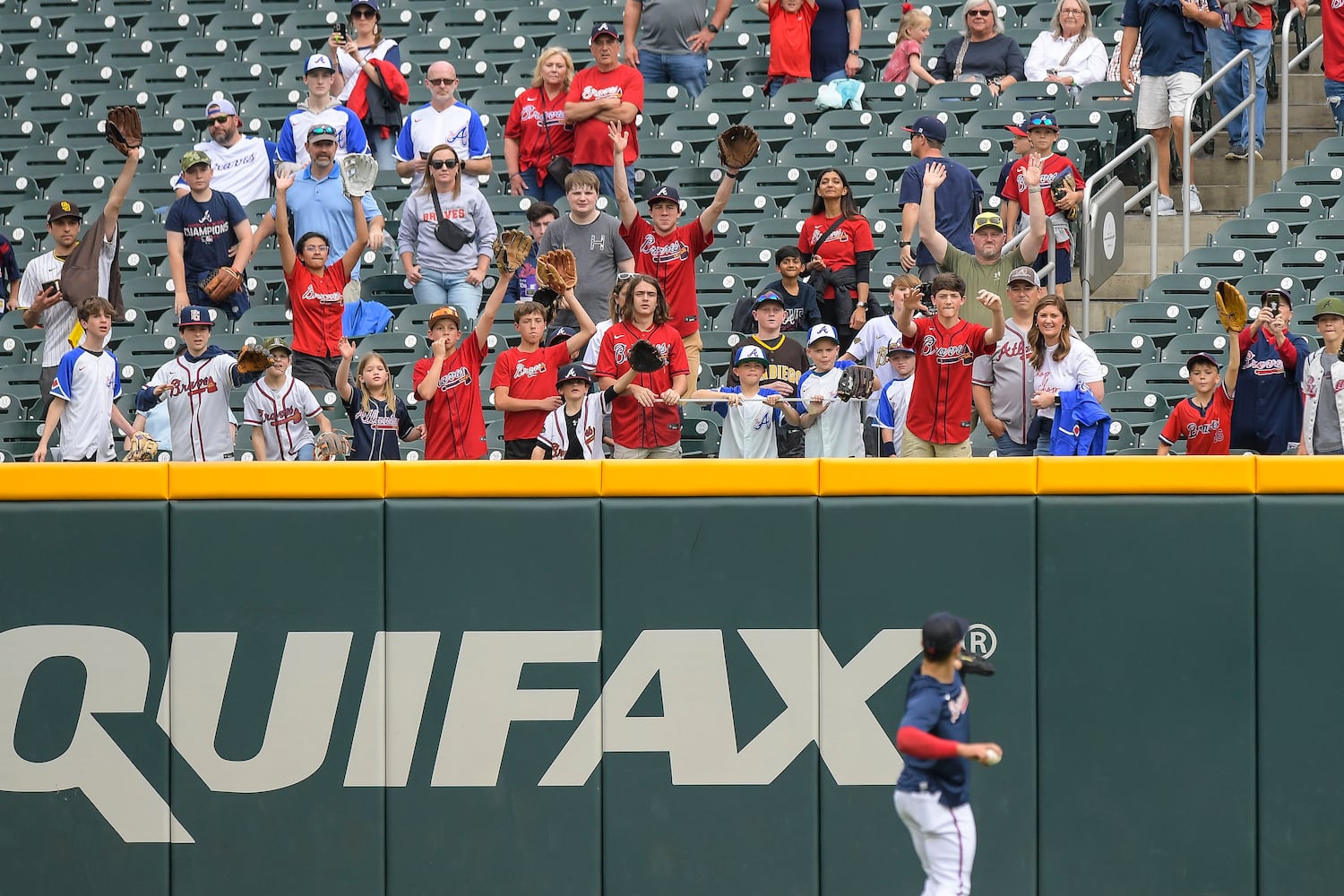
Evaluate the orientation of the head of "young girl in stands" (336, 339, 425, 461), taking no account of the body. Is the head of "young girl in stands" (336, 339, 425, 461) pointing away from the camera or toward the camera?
toward the camera

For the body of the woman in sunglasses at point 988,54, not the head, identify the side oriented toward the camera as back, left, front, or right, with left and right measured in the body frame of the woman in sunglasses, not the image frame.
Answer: front

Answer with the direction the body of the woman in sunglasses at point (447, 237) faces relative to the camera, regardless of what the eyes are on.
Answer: toward the camera

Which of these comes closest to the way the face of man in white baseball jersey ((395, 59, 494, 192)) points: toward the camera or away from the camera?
toward the camera

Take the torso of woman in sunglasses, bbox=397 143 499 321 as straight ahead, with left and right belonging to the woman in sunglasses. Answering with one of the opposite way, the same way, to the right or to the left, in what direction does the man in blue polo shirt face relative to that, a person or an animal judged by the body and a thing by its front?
the same way

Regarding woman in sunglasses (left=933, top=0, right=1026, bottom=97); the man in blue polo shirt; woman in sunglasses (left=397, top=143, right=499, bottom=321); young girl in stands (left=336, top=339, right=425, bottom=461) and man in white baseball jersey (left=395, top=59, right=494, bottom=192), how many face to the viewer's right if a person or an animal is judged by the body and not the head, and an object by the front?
0

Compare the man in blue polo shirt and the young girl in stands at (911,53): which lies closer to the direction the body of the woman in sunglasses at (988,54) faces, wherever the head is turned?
the man in blue polo shirt
